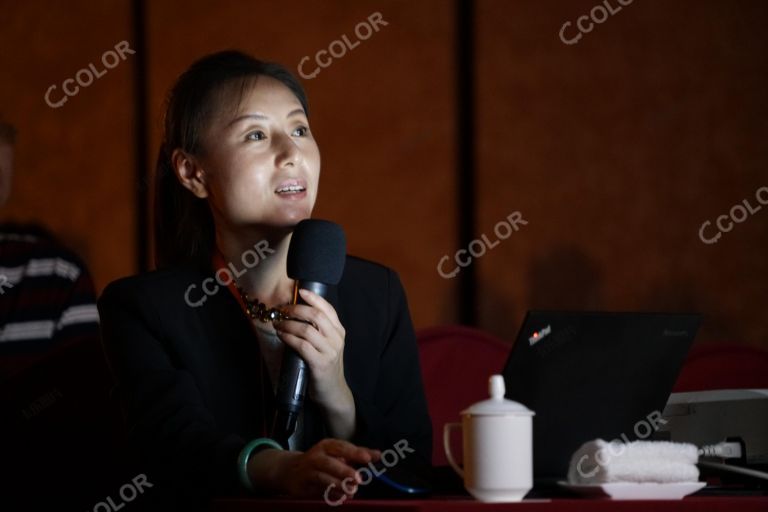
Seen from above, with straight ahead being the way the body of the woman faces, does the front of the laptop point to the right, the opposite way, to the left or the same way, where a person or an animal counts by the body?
the opposite way

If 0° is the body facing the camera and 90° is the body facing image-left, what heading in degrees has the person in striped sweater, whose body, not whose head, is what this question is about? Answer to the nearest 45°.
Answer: approximately 0°

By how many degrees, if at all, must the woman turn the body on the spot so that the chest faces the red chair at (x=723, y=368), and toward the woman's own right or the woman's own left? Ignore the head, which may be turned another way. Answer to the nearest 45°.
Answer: approximately 90° to the woman's own left

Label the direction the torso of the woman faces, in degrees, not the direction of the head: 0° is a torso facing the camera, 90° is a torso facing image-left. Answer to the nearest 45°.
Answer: approximately 315°

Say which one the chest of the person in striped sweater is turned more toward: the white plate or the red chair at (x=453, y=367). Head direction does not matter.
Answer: the white plate

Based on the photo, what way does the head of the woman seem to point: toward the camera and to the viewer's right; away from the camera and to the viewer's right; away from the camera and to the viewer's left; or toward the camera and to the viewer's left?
toward the camera and to the viewer's right

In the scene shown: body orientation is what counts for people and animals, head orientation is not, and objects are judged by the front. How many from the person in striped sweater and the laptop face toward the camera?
1

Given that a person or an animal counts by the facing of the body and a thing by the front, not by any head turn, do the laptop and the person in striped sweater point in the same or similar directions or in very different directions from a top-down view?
very different directions

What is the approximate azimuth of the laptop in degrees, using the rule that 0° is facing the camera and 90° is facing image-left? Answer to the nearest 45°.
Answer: approximately 135°
